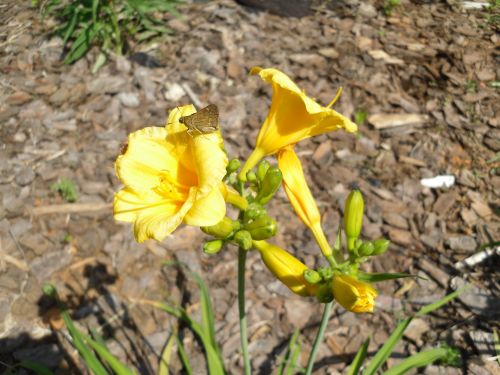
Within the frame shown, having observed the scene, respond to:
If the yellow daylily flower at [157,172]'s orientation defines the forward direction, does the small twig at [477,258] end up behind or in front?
behind

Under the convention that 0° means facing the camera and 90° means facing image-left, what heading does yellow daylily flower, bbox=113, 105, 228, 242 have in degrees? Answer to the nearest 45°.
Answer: approximately 45°
